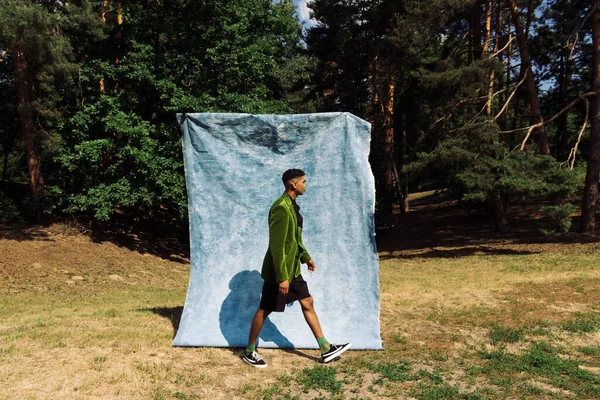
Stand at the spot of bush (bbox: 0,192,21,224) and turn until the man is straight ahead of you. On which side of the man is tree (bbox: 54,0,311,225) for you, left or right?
left

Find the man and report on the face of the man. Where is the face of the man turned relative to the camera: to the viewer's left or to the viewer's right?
to the viewer's right

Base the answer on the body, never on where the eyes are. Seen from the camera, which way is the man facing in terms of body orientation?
to the viewer's right

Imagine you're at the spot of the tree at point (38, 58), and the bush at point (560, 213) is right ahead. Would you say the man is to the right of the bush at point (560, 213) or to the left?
right

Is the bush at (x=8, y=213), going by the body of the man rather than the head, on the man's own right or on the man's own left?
on the man's own left

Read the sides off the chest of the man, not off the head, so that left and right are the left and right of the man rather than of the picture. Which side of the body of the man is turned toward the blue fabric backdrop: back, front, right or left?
left

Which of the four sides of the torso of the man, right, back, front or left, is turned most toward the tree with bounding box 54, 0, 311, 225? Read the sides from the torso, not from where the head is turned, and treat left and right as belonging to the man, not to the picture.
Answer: left

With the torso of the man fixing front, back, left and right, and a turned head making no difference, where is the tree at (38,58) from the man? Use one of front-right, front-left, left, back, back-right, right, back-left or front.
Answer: back-left

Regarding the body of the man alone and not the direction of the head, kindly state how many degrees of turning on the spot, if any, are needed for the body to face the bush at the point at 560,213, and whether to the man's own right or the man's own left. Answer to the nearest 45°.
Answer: approximately 45° to the man's own left

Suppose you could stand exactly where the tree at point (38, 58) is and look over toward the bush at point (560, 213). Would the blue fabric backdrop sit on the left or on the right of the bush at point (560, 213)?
right
